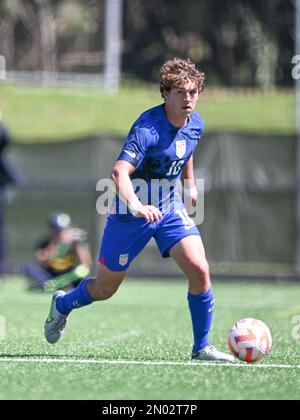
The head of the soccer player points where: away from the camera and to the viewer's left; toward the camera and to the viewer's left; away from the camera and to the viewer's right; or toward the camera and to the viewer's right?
toward the camera and to the viewer's right

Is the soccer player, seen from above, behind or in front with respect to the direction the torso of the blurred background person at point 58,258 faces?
in front

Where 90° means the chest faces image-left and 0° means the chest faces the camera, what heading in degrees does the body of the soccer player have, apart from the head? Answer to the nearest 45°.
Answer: approximately 315°

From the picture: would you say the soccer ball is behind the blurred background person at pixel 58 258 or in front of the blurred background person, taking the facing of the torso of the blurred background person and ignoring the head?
in front
